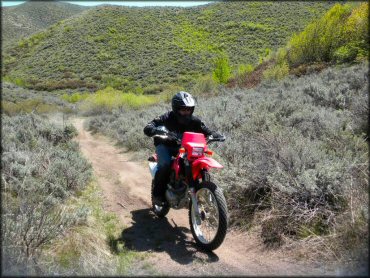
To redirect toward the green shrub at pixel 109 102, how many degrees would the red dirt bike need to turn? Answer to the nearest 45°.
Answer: approximately 135° to its left

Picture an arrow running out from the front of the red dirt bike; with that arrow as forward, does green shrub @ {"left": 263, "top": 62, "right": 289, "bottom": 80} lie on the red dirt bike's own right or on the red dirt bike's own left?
on the red dirt bike's own left

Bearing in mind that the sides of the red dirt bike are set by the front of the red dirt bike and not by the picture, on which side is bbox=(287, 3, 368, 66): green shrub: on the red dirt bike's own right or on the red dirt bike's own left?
on the red dirt bike's own left

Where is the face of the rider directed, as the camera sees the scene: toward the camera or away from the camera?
toward the camera

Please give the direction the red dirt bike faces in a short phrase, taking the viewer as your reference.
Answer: facing the viewer and to the right of the viewer

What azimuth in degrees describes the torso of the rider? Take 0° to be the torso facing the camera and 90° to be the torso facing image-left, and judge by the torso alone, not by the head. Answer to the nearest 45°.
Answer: approximately 315°

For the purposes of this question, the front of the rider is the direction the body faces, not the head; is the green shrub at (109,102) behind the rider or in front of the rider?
behind

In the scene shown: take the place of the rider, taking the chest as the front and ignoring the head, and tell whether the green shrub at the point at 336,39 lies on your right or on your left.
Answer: on your left
